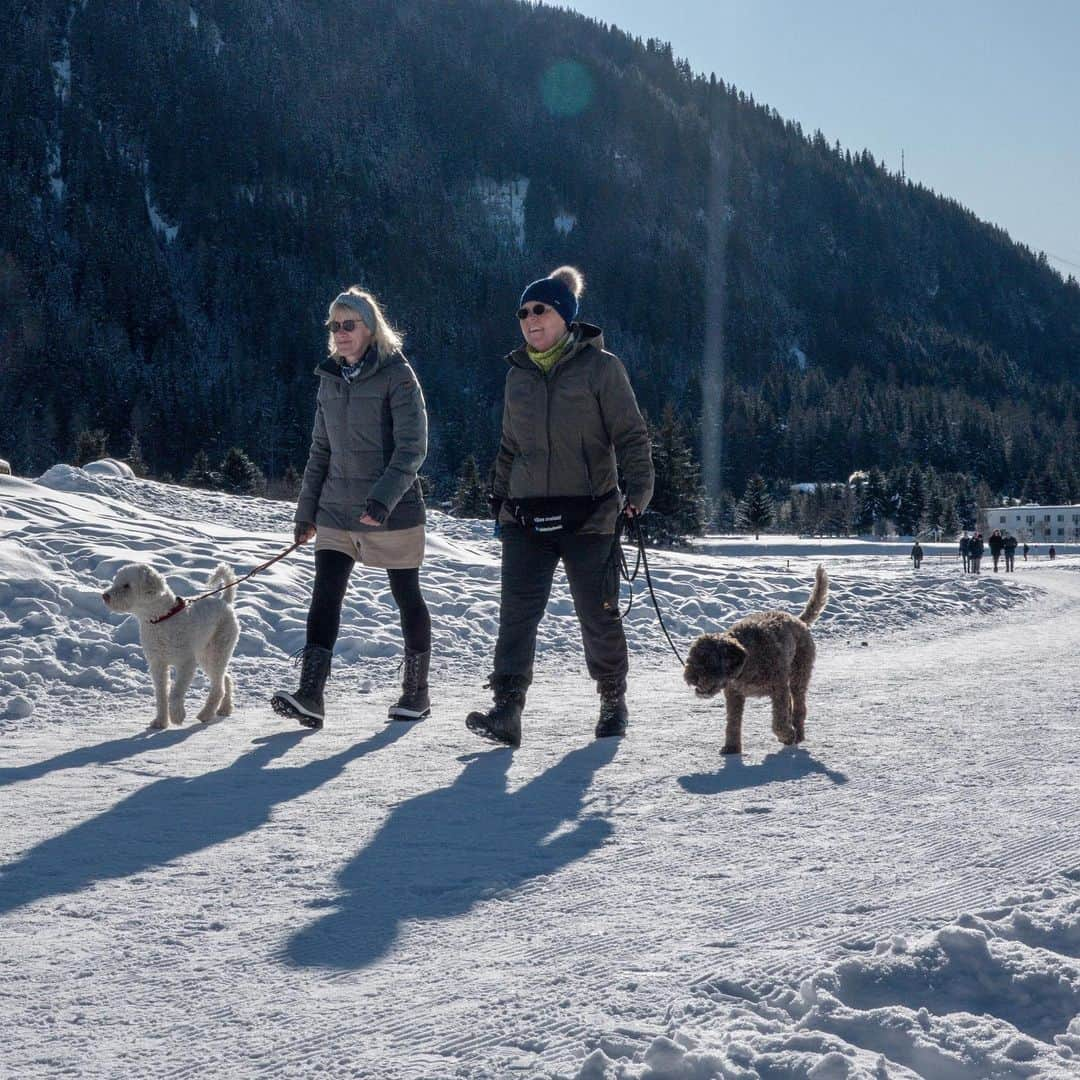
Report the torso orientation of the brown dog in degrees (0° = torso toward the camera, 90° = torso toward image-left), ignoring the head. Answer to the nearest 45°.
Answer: approximately 45°

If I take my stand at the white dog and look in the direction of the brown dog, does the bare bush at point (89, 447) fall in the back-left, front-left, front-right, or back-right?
back-left

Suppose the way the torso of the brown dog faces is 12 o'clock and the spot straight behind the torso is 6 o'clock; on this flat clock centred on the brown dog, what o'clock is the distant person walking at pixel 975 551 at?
The distant person walking is roughly at 5 o'clock from the brown dog.

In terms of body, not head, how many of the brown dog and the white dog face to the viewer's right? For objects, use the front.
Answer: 0

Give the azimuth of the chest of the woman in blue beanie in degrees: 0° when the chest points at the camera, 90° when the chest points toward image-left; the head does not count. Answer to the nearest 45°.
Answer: approximately 45°

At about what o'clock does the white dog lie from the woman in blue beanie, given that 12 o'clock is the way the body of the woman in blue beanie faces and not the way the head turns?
The white dog is roughly at 2 o'clock from the woman in blue beanie.

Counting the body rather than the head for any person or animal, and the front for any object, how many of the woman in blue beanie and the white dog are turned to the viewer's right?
0

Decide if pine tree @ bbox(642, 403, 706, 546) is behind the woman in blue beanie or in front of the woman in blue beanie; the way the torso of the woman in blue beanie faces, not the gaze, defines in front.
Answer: behind

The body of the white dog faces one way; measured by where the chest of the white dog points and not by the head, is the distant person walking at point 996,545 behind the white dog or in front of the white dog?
behind
